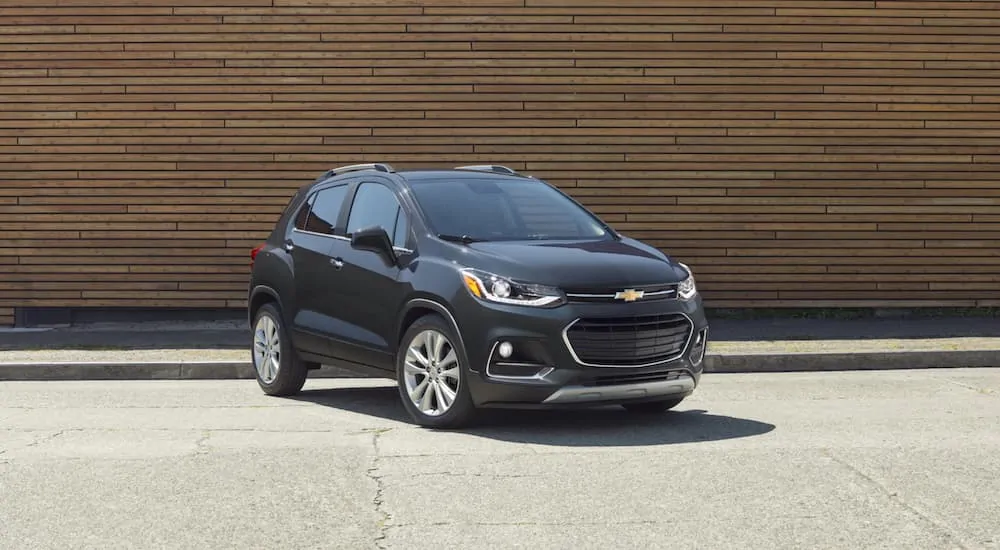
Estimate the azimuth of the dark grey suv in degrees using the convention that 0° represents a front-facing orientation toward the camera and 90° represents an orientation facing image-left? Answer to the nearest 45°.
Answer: approximately 315°
